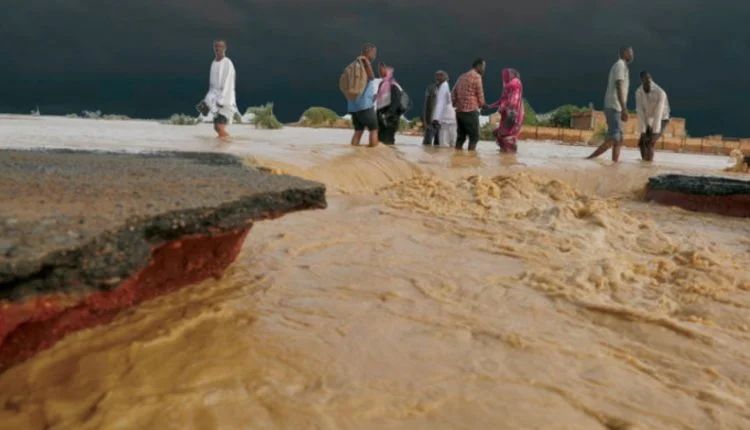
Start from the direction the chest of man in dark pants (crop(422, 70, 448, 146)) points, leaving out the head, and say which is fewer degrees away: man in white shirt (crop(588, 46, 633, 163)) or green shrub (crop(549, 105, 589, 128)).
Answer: the man in white shirt

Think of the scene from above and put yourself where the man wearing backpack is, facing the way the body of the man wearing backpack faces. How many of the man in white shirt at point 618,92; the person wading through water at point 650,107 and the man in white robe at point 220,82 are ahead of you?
2

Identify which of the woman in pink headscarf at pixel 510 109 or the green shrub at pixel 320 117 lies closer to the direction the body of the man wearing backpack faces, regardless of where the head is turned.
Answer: the woman in pink headscarf
